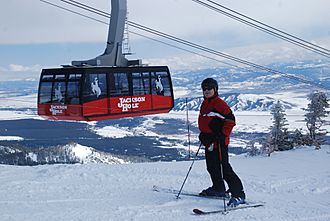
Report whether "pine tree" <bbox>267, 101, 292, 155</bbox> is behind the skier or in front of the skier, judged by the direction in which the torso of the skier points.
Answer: behind

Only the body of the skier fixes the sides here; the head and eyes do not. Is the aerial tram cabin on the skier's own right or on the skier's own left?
on the skier's own right

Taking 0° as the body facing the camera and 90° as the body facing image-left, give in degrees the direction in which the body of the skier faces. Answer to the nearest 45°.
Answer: approximately 45°

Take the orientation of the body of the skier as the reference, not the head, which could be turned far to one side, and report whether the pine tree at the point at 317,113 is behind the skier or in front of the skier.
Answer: behind
